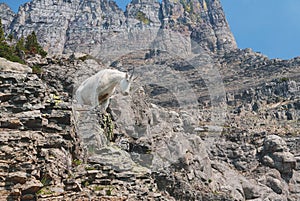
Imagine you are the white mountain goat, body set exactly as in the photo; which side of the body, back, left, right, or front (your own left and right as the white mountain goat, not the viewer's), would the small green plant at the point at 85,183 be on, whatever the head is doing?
right

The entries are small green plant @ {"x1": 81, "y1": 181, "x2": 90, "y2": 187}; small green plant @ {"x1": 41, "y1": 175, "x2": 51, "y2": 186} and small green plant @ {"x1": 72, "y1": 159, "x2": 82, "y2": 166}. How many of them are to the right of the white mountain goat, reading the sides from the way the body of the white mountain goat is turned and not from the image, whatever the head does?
3

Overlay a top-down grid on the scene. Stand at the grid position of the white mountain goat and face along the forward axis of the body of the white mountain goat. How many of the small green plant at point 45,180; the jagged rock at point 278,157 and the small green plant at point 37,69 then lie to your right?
1

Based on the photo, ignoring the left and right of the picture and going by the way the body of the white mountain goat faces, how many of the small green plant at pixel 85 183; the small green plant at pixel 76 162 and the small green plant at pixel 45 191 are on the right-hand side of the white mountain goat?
3

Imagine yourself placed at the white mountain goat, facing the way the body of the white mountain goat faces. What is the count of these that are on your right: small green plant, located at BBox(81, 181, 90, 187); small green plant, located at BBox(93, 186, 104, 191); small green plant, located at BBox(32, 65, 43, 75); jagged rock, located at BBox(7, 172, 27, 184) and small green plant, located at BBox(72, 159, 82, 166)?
4

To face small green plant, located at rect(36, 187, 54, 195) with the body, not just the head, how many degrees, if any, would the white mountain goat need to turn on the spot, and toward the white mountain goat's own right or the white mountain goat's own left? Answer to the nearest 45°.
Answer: approximately 90° to the white mountain goat's own right

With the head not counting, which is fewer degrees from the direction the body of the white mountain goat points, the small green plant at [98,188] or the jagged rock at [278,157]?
the jagged rock

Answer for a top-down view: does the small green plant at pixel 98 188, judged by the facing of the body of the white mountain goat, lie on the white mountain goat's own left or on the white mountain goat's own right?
on the white mountain goat's own right

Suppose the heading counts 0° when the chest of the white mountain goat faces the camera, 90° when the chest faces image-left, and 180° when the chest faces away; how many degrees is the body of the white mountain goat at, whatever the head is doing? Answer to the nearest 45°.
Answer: approximately 270°

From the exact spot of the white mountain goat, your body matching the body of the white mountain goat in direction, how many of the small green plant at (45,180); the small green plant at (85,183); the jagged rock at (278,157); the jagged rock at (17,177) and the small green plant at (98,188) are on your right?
4

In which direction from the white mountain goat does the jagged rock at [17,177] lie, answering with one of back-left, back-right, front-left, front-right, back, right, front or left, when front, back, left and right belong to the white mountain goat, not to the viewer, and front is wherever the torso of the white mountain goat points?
right
